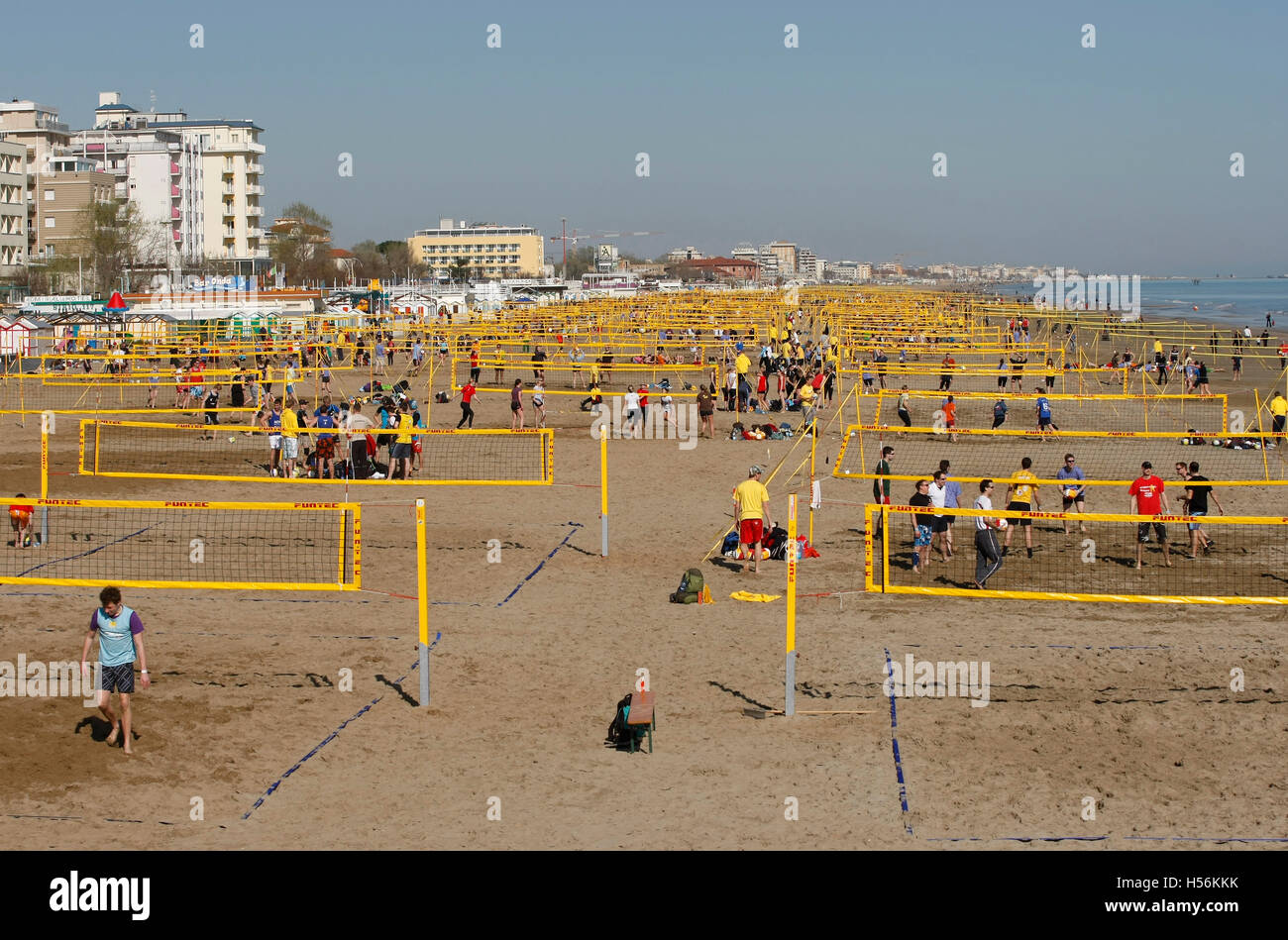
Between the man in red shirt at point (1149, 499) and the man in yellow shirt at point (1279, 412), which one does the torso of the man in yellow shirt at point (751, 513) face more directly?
the man in yellow shirt

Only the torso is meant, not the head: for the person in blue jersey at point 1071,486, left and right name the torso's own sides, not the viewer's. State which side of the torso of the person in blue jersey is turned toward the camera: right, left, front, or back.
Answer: front

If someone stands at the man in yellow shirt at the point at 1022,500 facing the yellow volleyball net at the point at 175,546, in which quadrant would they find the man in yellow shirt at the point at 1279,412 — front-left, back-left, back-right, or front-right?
back-right

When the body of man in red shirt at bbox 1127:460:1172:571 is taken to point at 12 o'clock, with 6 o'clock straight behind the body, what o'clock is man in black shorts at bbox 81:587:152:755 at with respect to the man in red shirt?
The man in black shorts is roughly at 1 o'clock from the man in red shirt.

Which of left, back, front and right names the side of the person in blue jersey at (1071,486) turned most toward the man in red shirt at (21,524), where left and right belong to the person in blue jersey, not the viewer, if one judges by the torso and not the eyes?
right

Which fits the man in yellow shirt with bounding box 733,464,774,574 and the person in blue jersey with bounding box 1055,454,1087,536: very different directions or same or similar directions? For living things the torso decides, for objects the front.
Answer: very different directions

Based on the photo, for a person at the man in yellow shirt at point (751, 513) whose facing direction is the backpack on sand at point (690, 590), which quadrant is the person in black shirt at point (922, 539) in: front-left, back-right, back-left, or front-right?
back-left

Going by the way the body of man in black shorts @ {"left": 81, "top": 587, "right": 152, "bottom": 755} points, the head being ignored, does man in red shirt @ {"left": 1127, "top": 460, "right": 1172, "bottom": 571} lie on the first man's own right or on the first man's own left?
on the first man's own left

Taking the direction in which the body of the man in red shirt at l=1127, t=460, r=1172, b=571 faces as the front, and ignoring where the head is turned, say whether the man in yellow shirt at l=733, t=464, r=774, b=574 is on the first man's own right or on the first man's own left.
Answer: on the first man's own right

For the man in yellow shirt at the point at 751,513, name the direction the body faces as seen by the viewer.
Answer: away from the camera

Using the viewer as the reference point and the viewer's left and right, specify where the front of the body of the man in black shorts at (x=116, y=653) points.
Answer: facing the viewer

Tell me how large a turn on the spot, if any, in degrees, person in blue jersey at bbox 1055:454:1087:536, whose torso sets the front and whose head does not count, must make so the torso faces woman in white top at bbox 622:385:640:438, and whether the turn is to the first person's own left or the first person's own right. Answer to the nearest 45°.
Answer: approximately 135° to the first person's own right
